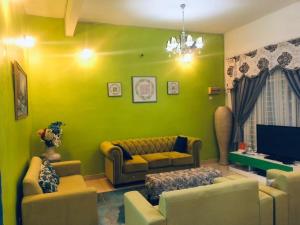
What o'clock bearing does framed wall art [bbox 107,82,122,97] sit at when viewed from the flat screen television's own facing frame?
The framed wall art is roughly at 1 o'clock from the flat screen television.

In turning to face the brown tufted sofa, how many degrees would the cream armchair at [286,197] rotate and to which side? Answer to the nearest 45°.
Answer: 0° — it already faces it

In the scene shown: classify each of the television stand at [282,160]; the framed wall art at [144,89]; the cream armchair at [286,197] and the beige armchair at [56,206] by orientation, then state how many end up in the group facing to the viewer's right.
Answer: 1

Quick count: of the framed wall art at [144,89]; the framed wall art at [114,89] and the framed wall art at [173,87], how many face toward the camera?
3

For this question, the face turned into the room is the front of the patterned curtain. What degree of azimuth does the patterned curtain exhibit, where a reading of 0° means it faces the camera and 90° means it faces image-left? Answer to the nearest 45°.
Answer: approximately 45°

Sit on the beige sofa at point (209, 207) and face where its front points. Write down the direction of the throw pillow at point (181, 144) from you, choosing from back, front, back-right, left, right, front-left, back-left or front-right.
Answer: front-right

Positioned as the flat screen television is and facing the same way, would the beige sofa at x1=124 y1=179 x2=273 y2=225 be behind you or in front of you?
in front

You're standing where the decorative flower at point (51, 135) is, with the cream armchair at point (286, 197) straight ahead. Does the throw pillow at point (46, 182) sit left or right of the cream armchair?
right

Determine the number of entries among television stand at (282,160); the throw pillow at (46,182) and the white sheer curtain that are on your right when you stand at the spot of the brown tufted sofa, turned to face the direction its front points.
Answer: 1

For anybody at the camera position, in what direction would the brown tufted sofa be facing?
facing the viewer and to the right of the viewer
